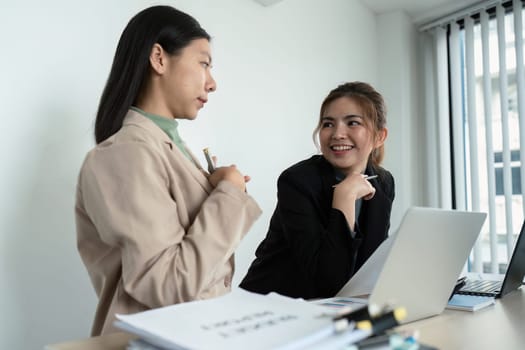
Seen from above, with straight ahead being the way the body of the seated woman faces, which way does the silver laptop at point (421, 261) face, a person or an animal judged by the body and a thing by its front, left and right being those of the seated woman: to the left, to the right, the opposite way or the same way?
the opposite way

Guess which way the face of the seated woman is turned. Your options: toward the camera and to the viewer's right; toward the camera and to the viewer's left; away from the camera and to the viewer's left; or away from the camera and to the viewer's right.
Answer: toward the camera and to the viewer's left

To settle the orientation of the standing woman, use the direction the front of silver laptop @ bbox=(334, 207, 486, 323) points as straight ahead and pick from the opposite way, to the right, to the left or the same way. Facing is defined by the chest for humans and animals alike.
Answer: to the right

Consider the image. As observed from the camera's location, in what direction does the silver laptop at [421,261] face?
facing away from the viewer and to the left of the viewer

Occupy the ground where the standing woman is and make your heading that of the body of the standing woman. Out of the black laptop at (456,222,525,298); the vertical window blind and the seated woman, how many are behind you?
0

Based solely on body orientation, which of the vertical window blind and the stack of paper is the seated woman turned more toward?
the stack of paper

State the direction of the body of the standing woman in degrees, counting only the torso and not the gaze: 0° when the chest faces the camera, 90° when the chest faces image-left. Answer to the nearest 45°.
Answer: approximately 270°

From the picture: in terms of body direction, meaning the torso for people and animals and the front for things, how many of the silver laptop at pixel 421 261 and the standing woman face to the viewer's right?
1

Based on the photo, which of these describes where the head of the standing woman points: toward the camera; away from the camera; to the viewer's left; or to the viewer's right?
to the viewer's right
